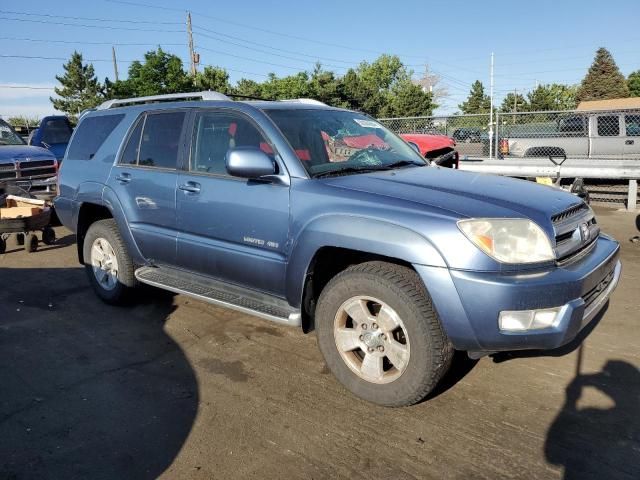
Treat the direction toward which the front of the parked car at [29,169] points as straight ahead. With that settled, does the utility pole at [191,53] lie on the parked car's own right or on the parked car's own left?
on the parked car's own left

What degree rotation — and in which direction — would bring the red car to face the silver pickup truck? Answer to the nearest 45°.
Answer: approximately 90° to its left

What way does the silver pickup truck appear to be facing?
to the viewer's right

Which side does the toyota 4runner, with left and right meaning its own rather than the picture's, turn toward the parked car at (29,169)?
back

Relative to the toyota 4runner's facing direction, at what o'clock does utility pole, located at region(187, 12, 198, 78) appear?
The utility pole is roughly at 7 o'clock from the toyota 4runner.

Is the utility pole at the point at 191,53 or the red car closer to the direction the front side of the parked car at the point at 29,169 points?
the red car

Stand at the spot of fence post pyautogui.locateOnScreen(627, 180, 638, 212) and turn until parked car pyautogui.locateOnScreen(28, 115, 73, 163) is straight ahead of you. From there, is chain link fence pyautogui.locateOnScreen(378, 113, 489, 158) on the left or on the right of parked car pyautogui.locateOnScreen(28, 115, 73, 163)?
right

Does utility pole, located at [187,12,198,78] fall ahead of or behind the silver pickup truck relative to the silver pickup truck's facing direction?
behind
